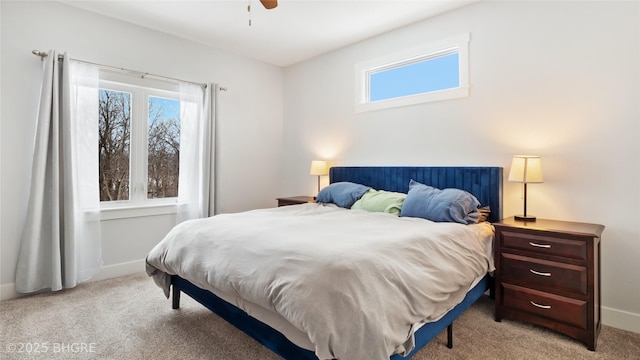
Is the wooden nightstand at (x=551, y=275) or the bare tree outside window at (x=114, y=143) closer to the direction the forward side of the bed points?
the bare tree outside window

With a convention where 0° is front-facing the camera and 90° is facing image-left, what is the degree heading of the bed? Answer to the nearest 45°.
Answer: approximately 45°

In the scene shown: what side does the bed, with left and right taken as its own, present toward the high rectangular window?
back

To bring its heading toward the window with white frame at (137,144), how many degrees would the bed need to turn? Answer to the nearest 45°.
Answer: approximately 90° to its right

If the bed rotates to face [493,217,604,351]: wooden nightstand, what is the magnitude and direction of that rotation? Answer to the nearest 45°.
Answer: approximately 135° to its left

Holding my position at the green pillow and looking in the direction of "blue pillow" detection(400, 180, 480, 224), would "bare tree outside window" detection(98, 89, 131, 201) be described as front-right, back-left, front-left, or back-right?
back-right

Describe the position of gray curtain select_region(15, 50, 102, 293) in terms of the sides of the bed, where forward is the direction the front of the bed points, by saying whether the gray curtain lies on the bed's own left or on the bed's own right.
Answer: on the bed's own right
